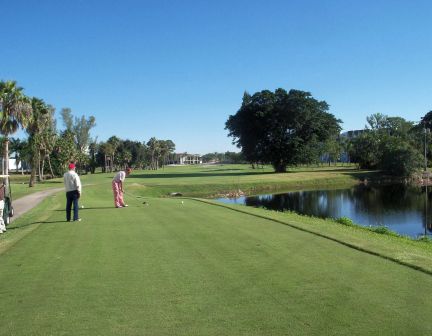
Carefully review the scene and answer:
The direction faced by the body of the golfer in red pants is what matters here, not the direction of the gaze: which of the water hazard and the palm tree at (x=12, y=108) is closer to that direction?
the water hazard

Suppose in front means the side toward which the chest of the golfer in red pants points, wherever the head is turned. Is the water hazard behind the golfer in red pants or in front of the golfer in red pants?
in front

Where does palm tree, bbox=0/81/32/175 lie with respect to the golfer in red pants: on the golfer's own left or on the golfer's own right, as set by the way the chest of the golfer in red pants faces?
on the golfer's own left

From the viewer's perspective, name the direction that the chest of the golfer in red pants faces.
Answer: to the viewer's right
